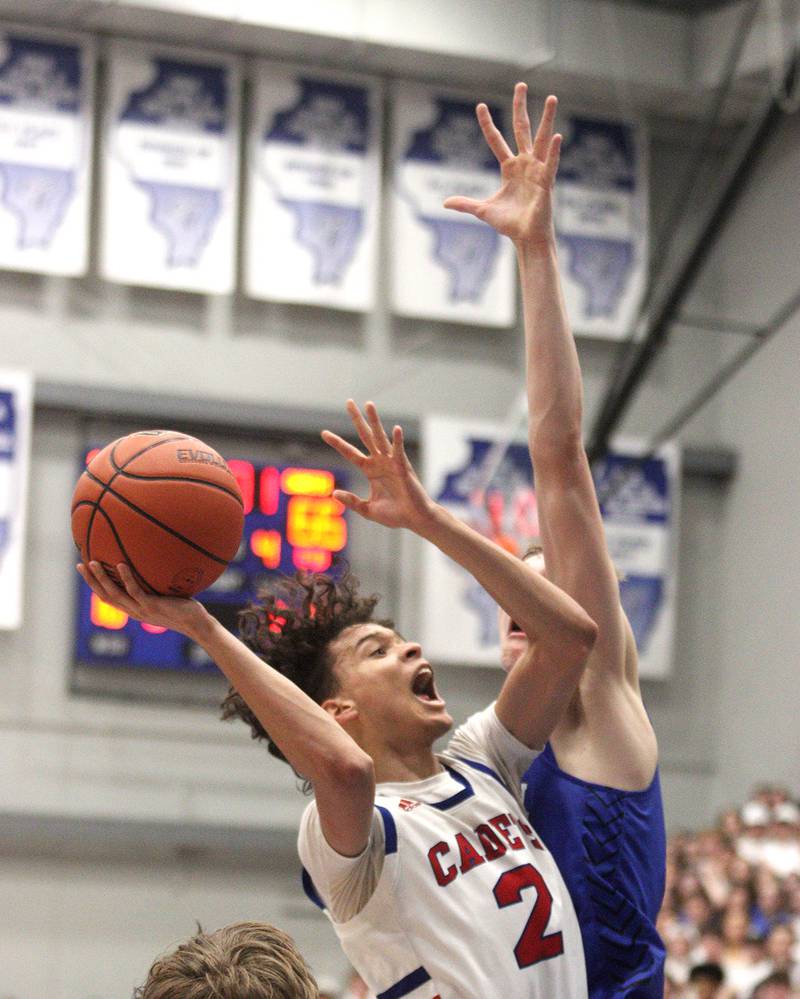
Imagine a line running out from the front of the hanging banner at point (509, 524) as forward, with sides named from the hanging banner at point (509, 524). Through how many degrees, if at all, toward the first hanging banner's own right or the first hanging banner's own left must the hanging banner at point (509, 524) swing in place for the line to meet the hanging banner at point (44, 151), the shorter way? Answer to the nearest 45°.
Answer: approximately 90° to the first hanging banner's own right

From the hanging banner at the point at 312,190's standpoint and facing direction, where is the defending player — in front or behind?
in front

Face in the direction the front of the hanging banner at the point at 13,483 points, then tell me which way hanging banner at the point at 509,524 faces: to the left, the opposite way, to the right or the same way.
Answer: the same way

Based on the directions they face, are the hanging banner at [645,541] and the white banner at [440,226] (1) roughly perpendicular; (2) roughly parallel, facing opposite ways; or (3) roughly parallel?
roughly parallel

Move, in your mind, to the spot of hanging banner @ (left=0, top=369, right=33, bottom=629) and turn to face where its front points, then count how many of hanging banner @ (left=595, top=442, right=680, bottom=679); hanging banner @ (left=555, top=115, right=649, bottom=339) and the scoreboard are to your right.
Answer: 0

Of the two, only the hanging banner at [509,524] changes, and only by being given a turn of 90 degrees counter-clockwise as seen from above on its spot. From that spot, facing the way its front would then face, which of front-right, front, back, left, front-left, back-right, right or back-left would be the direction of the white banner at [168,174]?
back

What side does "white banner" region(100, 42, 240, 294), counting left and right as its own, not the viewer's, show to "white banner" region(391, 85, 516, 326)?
left

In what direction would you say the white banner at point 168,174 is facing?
toward the camera

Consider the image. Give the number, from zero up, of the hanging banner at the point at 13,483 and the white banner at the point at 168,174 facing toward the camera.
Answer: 2

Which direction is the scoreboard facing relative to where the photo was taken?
toward the camera

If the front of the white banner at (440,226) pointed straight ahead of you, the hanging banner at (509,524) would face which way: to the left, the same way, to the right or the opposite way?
the same way

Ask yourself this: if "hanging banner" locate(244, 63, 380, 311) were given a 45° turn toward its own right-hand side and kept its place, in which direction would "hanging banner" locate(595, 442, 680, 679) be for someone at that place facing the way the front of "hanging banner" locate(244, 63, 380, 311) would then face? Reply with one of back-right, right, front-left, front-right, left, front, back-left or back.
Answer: back-left

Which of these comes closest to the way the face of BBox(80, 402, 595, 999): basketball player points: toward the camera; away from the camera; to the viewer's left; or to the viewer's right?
to the viewer's right

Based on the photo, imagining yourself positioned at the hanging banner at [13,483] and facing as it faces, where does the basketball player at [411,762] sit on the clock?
The basketball player is roughly at 12 o'clock from the hanging banner.

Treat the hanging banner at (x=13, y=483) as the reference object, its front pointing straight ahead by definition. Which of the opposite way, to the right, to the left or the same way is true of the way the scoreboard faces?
the same way

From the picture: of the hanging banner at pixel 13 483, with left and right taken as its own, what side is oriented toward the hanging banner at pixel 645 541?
left
